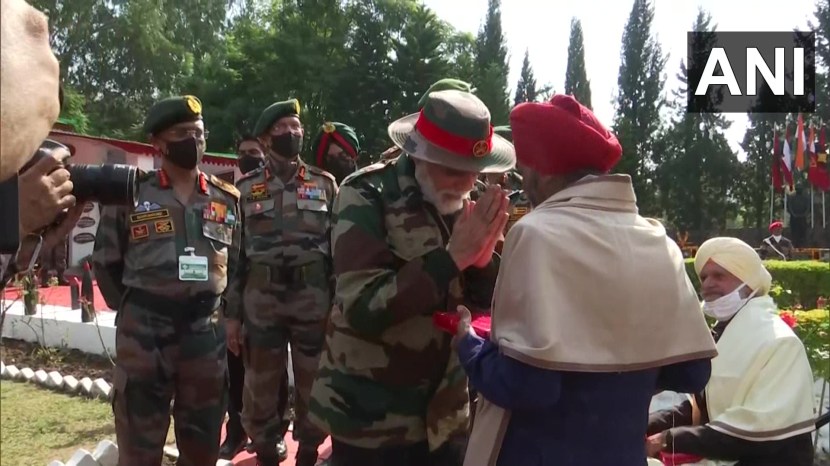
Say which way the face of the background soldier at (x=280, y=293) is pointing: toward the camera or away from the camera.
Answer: toward the camera

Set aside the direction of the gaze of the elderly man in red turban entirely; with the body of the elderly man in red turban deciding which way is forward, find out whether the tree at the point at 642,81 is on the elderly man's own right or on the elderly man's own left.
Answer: on the elderly man's own right

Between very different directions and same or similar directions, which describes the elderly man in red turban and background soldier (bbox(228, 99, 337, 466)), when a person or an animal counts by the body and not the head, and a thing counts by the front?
very different directions

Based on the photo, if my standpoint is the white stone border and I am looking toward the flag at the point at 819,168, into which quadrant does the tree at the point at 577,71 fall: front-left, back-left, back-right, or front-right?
front-left

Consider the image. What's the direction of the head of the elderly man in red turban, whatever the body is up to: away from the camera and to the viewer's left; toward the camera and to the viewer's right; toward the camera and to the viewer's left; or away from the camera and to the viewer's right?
away from the camera and to the viewer's left

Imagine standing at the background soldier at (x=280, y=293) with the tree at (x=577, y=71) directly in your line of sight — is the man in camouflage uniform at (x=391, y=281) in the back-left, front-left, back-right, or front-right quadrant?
back-right

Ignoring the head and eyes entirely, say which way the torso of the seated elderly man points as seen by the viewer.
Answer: to the viewer's left

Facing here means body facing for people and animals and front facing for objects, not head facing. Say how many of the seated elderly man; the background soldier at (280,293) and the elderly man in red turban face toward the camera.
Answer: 1

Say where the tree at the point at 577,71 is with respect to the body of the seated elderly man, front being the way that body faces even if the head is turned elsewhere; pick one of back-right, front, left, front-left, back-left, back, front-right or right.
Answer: right

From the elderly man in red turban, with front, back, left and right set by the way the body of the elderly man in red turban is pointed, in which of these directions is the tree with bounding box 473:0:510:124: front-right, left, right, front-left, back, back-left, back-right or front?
front-right

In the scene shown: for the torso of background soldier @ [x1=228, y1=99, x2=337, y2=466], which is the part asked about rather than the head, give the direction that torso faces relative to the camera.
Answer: toward the camera

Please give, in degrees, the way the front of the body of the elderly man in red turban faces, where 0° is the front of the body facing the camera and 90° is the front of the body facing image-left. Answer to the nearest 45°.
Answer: approximately 135°

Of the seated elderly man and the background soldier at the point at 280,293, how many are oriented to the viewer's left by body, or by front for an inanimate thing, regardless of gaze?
1

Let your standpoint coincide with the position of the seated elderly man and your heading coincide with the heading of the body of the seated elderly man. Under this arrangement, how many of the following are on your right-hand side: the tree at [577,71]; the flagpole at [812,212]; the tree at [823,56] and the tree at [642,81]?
4
